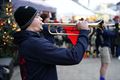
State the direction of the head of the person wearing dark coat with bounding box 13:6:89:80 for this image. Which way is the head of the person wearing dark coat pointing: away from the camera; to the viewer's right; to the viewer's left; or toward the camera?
to the viewer's right

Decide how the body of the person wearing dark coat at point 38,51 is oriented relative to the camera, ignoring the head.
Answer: to the viewer's right
